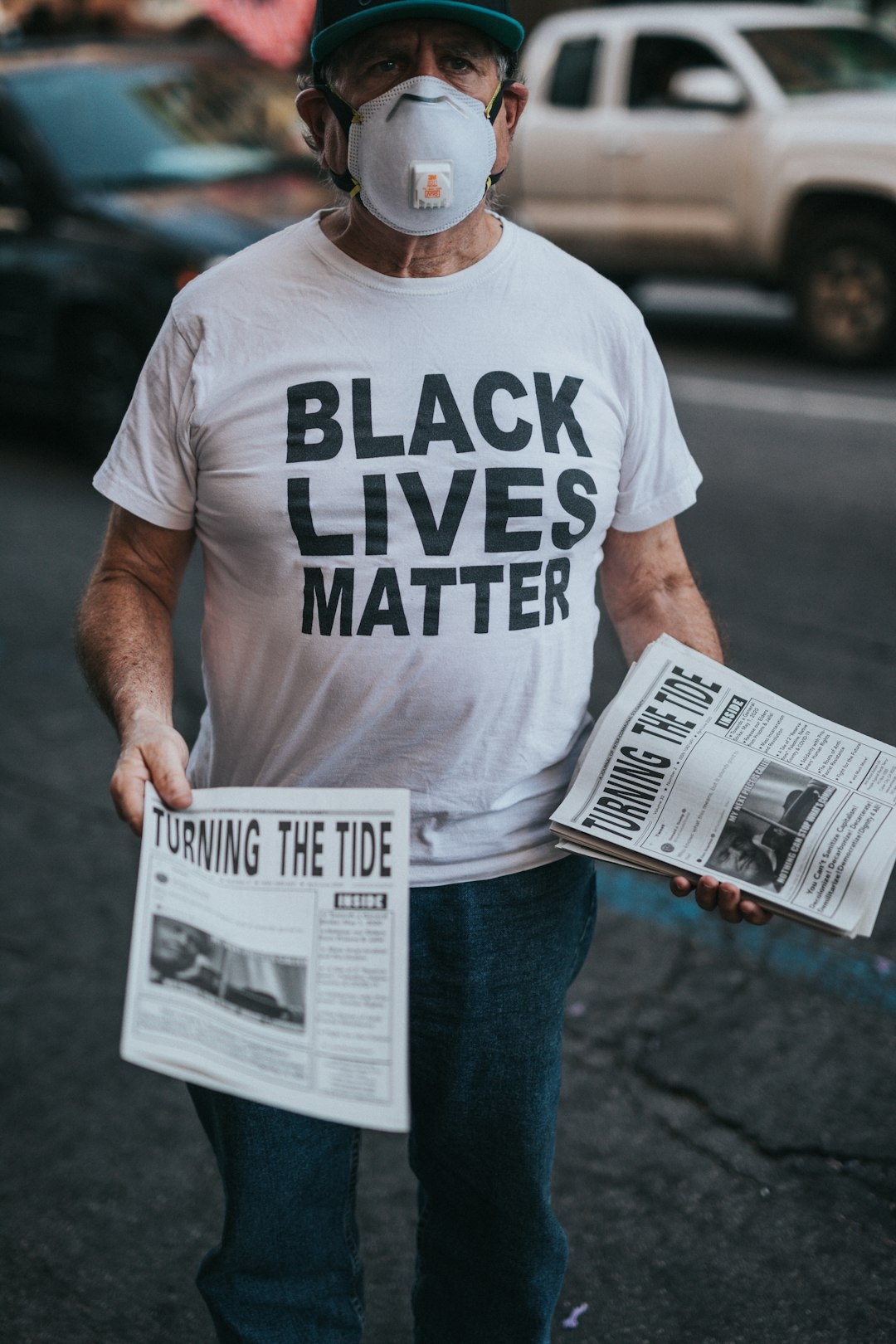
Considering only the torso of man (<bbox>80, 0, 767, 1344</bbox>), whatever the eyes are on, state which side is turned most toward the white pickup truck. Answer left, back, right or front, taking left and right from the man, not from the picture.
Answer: back

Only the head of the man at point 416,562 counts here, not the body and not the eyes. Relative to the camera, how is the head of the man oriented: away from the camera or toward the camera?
toward the camera

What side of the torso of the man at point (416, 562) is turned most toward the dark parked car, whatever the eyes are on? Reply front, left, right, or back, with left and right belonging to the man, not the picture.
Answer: back

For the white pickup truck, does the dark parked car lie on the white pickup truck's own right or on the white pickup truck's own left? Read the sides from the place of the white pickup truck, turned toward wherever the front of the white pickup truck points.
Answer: on the white pickup truck's own right

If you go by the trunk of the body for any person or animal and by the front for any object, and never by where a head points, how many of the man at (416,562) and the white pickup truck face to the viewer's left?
0

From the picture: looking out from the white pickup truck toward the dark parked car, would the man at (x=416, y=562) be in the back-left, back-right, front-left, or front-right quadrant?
front-left

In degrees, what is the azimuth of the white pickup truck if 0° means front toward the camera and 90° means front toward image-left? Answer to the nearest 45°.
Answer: approximately 315°

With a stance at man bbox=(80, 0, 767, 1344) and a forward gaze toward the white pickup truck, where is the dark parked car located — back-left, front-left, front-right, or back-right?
front-left

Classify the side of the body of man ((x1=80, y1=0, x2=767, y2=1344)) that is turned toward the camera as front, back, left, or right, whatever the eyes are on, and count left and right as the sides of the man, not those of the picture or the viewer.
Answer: front
